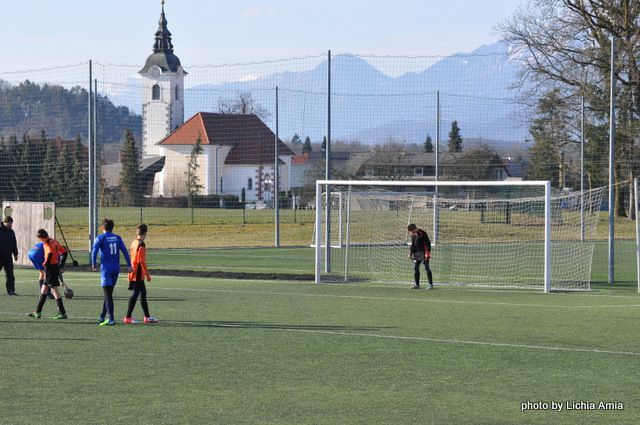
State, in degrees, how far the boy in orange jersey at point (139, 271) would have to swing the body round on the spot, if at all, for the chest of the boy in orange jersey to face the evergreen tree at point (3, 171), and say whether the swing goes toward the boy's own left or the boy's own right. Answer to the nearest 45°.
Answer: approximately 90° to the boy's own left

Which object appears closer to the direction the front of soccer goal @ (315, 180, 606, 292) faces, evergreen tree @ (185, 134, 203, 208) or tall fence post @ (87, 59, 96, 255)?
the tall fence post

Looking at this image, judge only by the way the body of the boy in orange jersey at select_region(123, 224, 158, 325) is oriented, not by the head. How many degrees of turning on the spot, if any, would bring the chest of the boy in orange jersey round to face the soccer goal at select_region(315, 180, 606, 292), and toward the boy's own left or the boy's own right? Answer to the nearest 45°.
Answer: approximately 45° to the boy's own left

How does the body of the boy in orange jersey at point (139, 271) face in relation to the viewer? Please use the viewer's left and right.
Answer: facing to the right of the viewer

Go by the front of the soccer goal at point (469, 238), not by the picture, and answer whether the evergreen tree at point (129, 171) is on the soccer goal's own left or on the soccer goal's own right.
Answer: on the soccer goal's own right

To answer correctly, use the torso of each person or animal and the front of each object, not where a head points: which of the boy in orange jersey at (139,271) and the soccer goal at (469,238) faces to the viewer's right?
the boy in orange jersey

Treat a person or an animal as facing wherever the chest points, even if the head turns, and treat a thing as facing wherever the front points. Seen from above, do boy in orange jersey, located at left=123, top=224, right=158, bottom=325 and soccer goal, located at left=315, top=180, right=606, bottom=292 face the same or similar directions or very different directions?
very different directions
